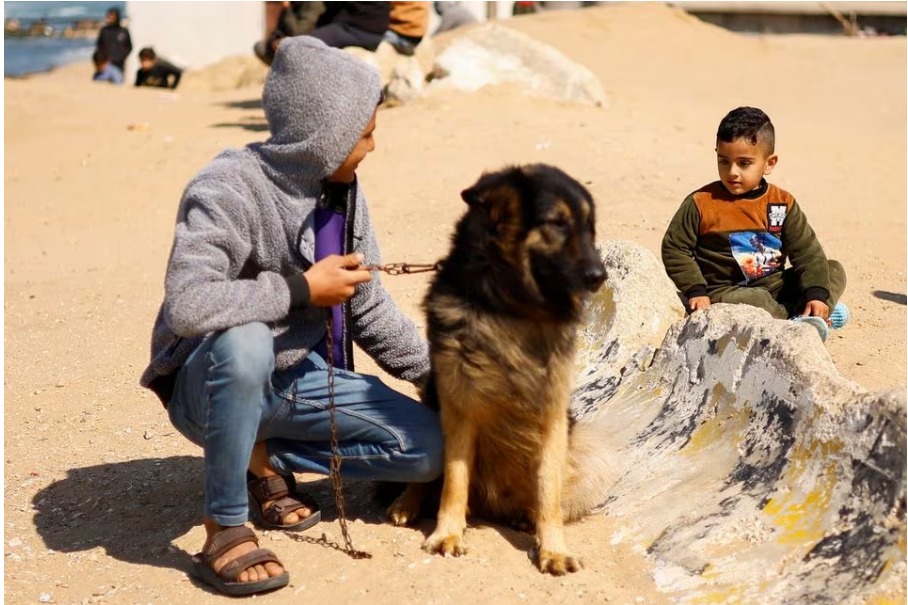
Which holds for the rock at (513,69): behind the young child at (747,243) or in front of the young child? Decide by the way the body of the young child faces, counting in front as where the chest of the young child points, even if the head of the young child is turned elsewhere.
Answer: behind

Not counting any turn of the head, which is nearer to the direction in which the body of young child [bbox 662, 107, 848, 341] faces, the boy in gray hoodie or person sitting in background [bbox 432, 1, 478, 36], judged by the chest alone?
the boy in gray hoodie

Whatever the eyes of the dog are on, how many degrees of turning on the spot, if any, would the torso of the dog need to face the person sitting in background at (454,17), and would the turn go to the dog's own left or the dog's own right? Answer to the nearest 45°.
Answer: approximately 180°

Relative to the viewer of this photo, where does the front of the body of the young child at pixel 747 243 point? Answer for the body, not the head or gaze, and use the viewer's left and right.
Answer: facing the viewer

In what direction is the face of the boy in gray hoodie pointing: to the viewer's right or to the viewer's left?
to the viewer's right

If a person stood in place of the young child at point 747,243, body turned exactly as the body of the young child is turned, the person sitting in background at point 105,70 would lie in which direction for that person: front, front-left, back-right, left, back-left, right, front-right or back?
back-right

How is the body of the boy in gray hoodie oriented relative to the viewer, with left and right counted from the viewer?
facing the viewer and to the right of the viewer

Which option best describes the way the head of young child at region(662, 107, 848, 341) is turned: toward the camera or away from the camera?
toward the camera

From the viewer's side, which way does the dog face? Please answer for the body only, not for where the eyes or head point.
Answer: toward the camera

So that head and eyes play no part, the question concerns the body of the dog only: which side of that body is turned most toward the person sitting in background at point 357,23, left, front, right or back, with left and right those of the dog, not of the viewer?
back

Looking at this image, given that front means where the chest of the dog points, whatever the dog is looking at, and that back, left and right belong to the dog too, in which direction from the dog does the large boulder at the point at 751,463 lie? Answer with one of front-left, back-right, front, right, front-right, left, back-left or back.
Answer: left

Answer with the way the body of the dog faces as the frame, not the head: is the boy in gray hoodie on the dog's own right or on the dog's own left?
on the dog's own right

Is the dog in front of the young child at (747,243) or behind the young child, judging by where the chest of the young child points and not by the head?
in front

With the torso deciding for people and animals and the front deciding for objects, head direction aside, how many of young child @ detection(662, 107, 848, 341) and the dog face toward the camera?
2
